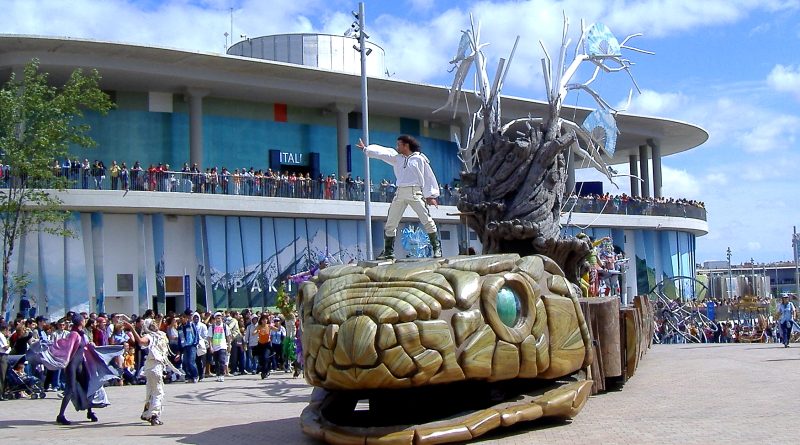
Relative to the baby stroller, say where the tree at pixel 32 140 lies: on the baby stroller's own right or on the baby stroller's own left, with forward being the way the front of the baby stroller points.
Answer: on the baby stroller's own left

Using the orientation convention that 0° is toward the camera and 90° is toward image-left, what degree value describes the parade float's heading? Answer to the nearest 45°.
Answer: approximately 45°

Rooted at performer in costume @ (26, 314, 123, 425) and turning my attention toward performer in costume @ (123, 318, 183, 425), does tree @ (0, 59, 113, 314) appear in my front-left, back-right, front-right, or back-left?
back-left

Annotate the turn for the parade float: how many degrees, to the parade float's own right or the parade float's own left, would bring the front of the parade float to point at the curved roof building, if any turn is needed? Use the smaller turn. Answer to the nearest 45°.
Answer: approximately 135° to the parade float's own right

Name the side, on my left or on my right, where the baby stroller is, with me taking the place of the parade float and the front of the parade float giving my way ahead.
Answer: on my right

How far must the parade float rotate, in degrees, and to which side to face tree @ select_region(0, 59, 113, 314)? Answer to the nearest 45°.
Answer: approximately 90° to its right

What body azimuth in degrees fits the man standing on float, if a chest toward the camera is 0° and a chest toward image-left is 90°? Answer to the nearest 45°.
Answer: approximately 45°
